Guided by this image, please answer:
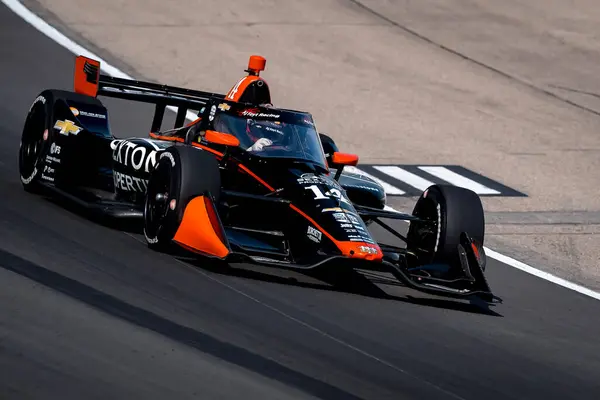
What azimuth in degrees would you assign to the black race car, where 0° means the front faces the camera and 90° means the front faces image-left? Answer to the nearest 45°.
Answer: approximately 315°
